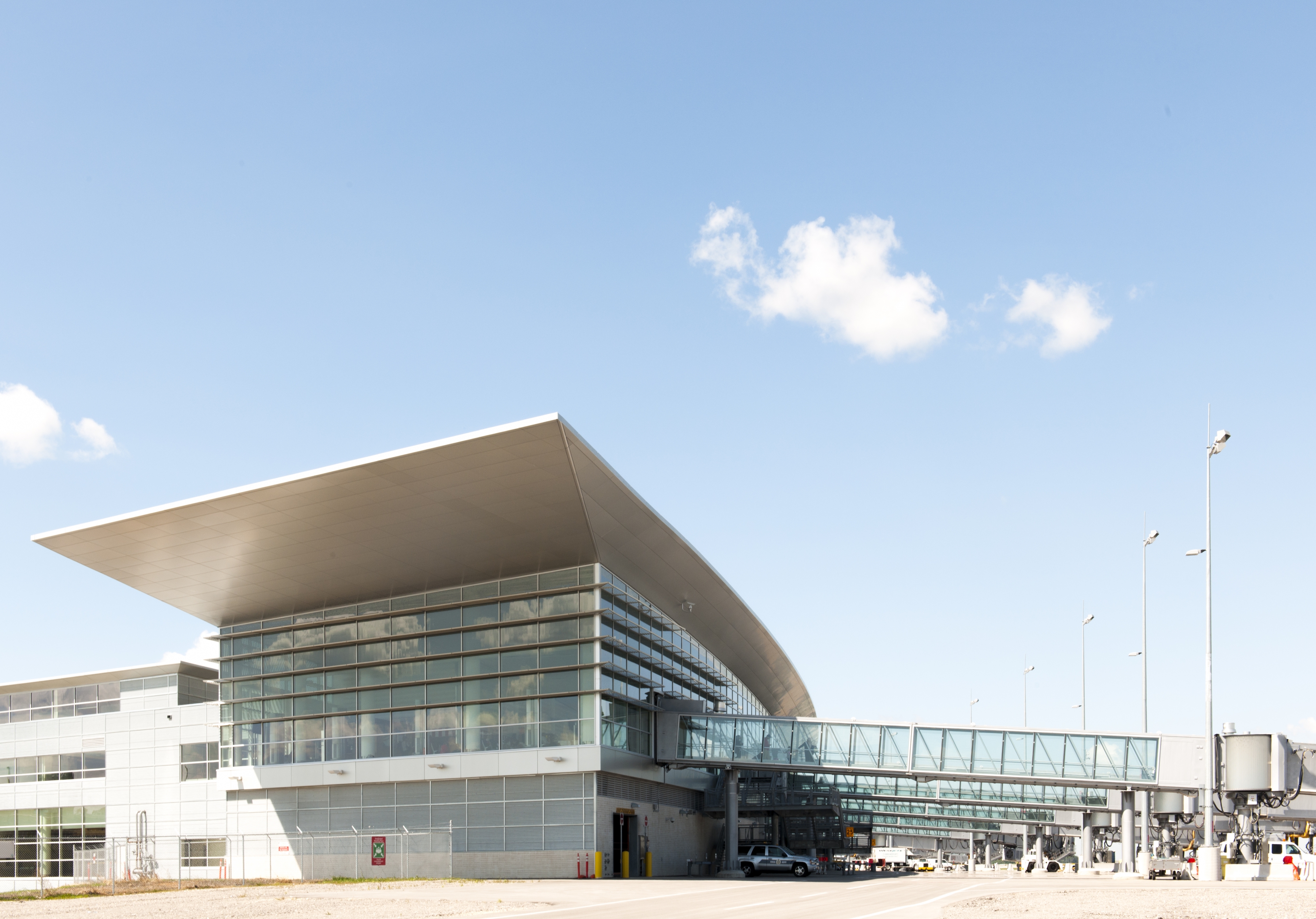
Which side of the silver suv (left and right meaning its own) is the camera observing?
right

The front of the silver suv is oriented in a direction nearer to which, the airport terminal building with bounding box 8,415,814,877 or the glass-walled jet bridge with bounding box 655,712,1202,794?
the glass-walled jet bridge

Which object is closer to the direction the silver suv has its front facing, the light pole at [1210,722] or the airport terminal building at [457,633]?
the light pole
